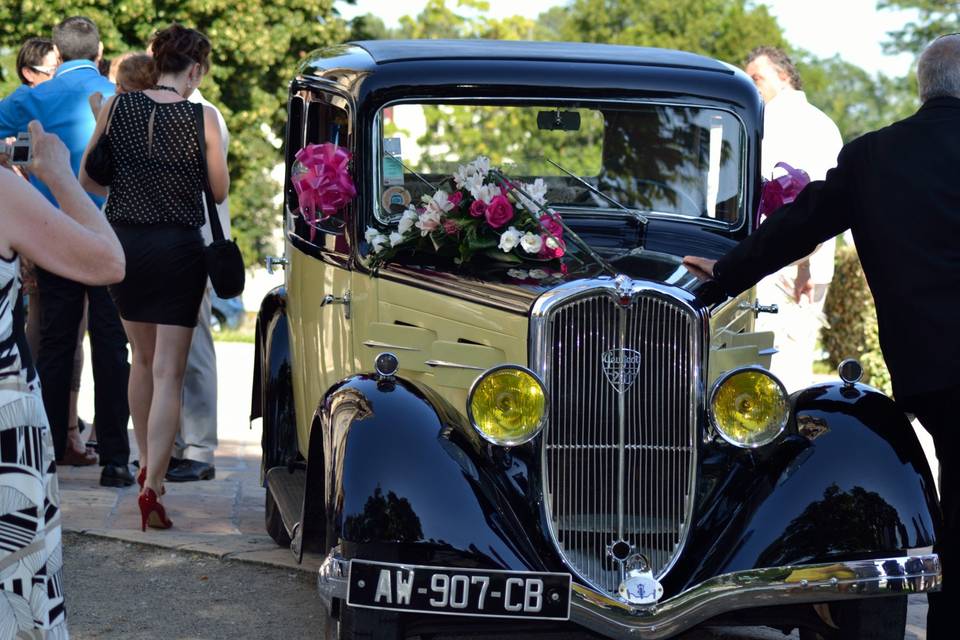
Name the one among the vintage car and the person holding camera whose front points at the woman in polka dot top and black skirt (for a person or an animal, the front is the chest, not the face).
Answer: the person holding camera

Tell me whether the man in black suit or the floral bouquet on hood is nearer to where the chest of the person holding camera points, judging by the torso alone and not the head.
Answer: the floral bouquet on hood

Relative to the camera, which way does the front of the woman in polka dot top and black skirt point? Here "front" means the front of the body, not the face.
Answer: away from the camera

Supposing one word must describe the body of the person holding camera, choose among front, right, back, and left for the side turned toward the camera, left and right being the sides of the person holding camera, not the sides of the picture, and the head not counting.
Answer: back

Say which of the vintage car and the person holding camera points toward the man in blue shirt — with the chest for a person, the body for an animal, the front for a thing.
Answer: the person holding camera

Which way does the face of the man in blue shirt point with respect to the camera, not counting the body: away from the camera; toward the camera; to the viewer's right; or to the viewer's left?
away from the camera

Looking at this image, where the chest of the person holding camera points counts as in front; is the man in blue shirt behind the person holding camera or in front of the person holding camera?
in front

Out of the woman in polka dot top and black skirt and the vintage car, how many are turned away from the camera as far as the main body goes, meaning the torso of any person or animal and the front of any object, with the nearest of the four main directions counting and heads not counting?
1

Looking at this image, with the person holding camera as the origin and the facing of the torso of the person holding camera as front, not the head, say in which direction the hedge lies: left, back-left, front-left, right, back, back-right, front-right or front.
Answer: front-right

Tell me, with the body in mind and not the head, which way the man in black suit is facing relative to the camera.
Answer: away from the camera

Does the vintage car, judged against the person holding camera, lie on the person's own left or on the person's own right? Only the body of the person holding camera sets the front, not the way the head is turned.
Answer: on the person's own right

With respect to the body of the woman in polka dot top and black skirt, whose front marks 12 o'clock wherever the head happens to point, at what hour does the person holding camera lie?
The person holding camera is roughly at 6 o'clock from the woman in polka dot top and black skirt.

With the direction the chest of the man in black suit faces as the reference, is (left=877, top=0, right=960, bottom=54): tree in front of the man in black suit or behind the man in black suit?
in front
